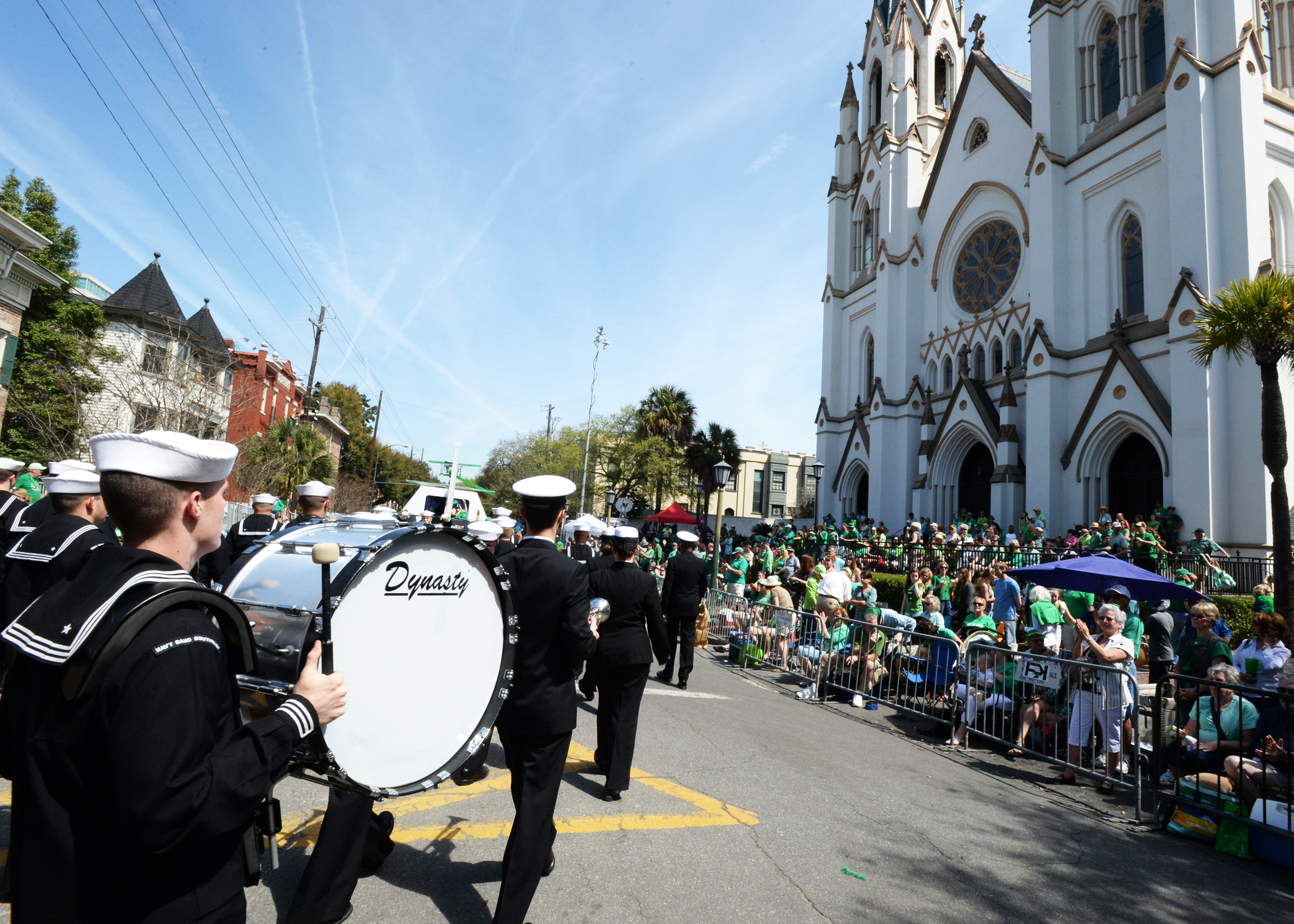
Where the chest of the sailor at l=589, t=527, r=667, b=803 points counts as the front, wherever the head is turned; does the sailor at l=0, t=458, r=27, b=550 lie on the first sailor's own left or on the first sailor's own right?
on the first sailor's own left

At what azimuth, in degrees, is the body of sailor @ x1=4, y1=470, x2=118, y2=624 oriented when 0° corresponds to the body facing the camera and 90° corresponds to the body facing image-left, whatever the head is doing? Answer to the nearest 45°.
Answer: approximately 225°

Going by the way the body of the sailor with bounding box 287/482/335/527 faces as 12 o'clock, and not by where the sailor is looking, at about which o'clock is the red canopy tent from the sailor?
The red canopy tent is roughly at 1 o'clock from the sailor.

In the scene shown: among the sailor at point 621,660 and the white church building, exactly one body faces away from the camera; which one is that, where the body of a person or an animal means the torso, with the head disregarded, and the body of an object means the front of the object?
the sailor

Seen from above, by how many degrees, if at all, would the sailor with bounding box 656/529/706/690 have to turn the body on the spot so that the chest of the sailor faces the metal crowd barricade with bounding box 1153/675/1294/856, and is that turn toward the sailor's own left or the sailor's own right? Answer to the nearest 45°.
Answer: approximately 135° to the sailor's own right

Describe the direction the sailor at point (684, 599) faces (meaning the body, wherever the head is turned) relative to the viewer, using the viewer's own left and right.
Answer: facing away from the viewer

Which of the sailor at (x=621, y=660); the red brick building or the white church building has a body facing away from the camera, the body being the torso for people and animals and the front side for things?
the sailor

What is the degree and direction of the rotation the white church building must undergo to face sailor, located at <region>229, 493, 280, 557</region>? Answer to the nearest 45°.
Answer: approximately 45° to its left

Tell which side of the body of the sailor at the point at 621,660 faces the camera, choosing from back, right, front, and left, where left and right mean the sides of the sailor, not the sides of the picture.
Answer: back

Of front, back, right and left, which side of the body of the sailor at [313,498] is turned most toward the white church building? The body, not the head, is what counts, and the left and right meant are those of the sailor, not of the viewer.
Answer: right

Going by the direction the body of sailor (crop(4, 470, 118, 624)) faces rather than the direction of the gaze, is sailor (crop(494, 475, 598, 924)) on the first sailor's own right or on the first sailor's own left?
on the first sailor's own right

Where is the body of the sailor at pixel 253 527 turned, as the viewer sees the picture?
away from the camera

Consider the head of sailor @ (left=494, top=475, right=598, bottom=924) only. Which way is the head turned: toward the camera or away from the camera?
away from the camera

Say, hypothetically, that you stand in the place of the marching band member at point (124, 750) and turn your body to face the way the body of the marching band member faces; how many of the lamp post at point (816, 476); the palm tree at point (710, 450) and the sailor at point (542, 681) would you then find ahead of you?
3

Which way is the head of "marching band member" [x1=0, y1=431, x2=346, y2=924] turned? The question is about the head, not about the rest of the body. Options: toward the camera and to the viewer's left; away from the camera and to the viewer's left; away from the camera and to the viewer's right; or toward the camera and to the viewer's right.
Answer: away from the camera and to the viewer's right

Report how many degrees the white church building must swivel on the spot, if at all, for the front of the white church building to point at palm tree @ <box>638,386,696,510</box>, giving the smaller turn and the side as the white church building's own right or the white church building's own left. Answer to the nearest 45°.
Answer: approximately 90° to the white church building's own right
